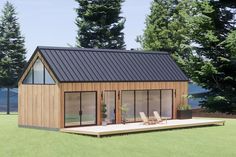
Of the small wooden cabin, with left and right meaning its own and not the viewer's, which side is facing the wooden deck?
front

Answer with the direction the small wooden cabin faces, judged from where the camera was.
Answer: facing the viewer and to the right of the viewer
